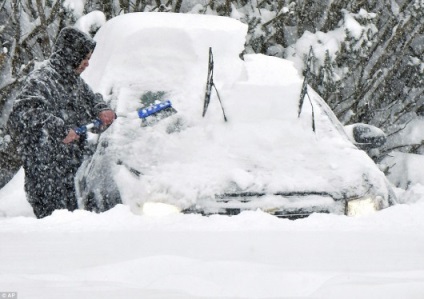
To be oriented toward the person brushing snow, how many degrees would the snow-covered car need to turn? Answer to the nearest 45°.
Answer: approximately 135° to its right

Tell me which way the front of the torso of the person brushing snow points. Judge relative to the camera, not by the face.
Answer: to the viewer's right

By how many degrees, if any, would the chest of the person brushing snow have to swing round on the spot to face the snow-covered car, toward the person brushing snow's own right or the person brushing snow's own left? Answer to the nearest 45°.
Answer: approximately 45° to the person brushing snow's own right

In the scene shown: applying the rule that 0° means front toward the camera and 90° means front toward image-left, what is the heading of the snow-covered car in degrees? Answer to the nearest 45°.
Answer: approximately 315°
